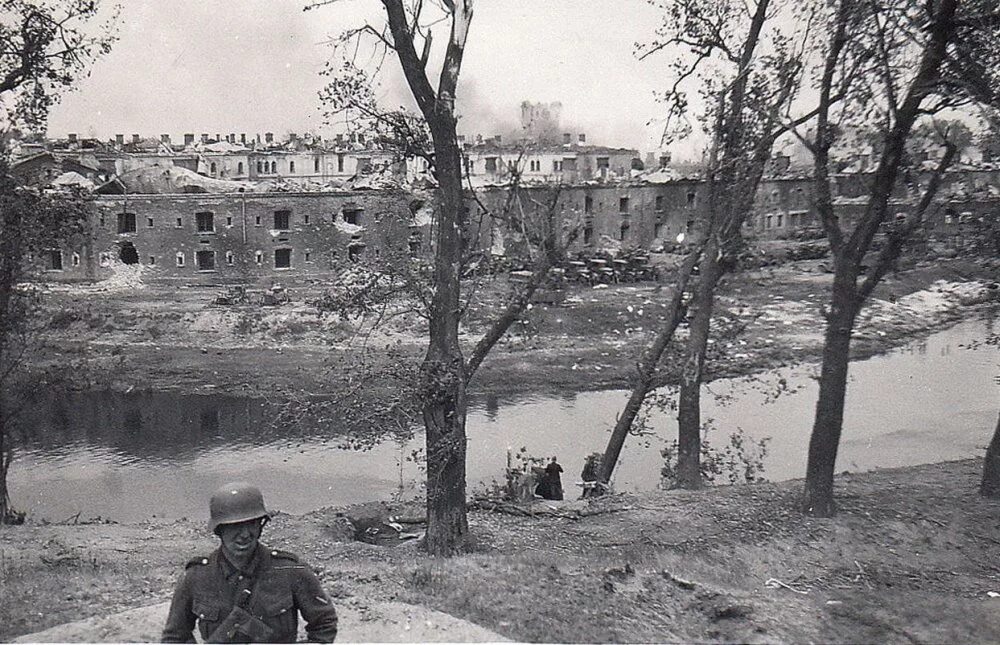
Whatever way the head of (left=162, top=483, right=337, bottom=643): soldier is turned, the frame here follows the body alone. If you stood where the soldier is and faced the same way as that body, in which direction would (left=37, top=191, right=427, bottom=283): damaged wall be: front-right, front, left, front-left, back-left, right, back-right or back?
back

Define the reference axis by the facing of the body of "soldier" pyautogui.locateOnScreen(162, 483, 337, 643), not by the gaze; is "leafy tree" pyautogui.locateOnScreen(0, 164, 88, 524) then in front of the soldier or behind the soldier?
behind

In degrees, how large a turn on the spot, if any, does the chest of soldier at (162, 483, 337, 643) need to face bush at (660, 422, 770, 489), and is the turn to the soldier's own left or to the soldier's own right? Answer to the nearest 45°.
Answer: approximately 135° to the soldier's own left

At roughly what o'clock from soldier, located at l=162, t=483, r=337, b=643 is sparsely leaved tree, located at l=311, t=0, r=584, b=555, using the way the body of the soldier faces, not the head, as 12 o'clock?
The sparsely leaved tree is roughly at 7 o'clock from the soldier.

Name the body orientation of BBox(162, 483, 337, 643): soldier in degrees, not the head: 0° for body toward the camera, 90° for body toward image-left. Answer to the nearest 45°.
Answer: approximately 0°

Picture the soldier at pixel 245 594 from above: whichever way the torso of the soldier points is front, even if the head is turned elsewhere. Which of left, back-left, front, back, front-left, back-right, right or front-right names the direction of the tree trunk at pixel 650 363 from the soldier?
back-left

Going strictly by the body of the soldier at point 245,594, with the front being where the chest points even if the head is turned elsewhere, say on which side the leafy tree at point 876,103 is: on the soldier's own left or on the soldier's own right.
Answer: on the soldier's own left

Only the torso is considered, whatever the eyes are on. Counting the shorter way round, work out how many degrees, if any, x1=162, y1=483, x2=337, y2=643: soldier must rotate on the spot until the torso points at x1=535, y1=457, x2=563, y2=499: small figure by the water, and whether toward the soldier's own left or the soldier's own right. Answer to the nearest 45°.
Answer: approximately 135° to the soldier's own left

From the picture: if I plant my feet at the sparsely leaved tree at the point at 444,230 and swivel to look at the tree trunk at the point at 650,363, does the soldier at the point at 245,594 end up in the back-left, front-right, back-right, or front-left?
back-right
